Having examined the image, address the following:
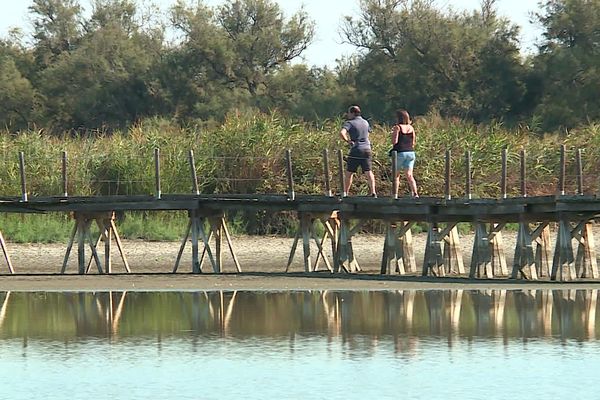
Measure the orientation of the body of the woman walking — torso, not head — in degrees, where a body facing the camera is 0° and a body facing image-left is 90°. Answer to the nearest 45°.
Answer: approximately 135°

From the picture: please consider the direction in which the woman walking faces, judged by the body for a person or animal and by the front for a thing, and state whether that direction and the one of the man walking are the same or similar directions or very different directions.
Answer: same or similar directions

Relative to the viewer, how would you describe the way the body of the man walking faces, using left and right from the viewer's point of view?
facing away from the viewer and to the left of the viewer

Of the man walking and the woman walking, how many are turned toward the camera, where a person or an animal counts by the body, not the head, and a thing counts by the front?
0
